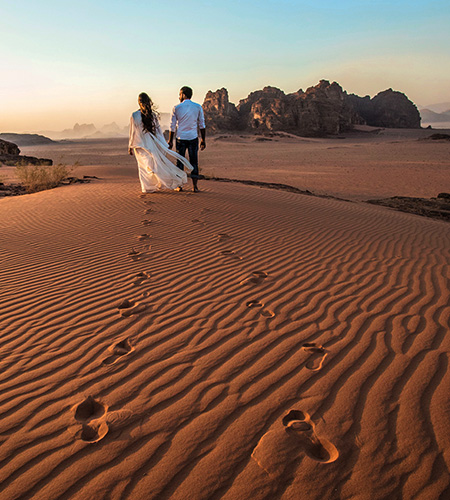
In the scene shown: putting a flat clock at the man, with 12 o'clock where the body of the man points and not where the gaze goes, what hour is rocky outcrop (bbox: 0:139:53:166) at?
The rocky outcrop is roughly at 11 o'clock from the man.

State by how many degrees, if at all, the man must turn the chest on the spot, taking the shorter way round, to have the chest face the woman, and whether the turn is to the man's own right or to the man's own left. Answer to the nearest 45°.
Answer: approximately 90° to the man's own left

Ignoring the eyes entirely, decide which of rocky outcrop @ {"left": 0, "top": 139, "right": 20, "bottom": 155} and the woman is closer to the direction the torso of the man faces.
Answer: the rocky outcrop

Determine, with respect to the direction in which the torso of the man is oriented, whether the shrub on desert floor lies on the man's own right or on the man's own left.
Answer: on the man's own left

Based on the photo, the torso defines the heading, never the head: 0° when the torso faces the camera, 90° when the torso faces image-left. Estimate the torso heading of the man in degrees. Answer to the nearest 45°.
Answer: approximately 180°

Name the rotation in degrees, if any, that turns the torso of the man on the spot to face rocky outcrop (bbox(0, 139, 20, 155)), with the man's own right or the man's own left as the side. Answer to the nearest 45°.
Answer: approximately 45° to the man's own left
